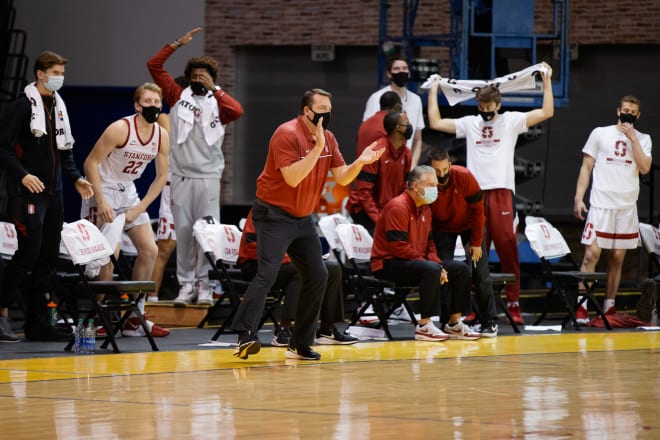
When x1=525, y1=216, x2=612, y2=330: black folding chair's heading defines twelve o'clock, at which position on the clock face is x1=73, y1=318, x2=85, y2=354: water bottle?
The water bottle is roughly at 3 o'clock from the black folding chair.

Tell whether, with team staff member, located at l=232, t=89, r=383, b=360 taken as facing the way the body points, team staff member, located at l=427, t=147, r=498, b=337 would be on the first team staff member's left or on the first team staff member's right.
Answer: on the first team staff member's left

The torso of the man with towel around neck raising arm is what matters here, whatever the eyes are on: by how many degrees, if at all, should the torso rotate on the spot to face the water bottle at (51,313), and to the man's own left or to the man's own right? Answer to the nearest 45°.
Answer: approximately 45° to the man's own right

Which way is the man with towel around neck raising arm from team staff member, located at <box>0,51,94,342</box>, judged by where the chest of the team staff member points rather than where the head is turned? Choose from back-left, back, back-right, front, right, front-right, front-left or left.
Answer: left

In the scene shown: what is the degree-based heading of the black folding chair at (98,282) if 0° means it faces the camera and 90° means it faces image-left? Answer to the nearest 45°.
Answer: approximately 315°

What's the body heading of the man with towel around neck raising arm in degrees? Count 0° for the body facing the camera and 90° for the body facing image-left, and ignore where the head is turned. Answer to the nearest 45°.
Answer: approximately 0°

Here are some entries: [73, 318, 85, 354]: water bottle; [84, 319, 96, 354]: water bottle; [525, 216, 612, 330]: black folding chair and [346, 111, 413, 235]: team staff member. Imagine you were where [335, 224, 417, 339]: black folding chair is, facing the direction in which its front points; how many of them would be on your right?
2

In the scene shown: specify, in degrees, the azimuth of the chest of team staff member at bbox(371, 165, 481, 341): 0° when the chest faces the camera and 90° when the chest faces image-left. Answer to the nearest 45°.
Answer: approximately 315°

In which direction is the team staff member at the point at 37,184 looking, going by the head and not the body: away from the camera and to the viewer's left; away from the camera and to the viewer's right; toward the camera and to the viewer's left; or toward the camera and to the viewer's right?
toward the camera and to the viewer's right
